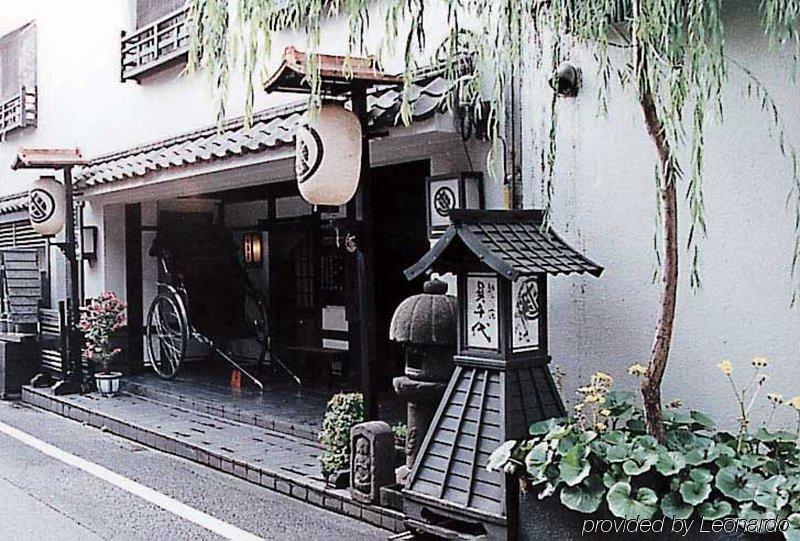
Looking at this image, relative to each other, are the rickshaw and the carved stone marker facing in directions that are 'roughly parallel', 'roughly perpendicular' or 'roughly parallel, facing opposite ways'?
roughly perpendicular

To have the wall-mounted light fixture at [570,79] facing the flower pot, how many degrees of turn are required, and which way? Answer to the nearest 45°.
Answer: approximately 90° to its right

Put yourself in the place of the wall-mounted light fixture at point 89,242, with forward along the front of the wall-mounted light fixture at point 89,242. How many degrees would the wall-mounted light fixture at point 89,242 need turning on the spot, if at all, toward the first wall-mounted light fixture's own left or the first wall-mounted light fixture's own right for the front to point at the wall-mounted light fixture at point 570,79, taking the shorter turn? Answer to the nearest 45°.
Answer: approximately 45° to the first wall-mounted light fixture's own left

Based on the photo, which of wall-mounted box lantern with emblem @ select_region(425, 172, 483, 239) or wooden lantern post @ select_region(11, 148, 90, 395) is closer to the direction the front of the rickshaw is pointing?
the wall-mounted box lantern with emblem

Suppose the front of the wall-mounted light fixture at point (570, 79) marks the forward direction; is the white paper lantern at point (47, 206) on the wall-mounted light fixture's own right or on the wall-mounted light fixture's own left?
on the wall-mounted light fixture's own right

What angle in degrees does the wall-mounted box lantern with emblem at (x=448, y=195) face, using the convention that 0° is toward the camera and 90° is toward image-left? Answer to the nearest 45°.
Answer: approximately 45°

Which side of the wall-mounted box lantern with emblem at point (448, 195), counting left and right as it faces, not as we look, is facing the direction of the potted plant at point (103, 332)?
right

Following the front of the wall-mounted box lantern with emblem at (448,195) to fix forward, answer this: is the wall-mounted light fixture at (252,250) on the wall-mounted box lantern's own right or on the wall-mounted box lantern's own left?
on the wall-mounted box lantern's own right

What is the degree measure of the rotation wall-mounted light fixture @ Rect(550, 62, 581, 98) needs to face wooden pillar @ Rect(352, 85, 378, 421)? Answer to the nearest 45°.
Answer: approximately 45° to its right

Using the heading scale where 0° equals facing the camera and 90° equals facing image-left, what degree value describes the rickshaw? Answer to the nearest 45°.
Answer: approximately 315°

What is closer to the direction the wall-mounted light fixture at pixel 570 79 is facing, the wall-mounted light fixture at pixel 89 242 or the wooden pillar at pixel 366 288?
the wooden pillar

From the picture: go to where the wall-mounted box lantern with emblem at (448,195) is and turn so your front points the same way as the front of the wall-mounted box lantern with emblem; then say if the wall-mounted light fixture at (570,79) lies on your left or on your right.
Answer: on your left

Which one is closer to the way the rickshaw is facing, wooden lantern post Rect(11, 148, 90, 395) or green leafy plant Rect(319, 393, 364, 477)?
the green leafy plant
